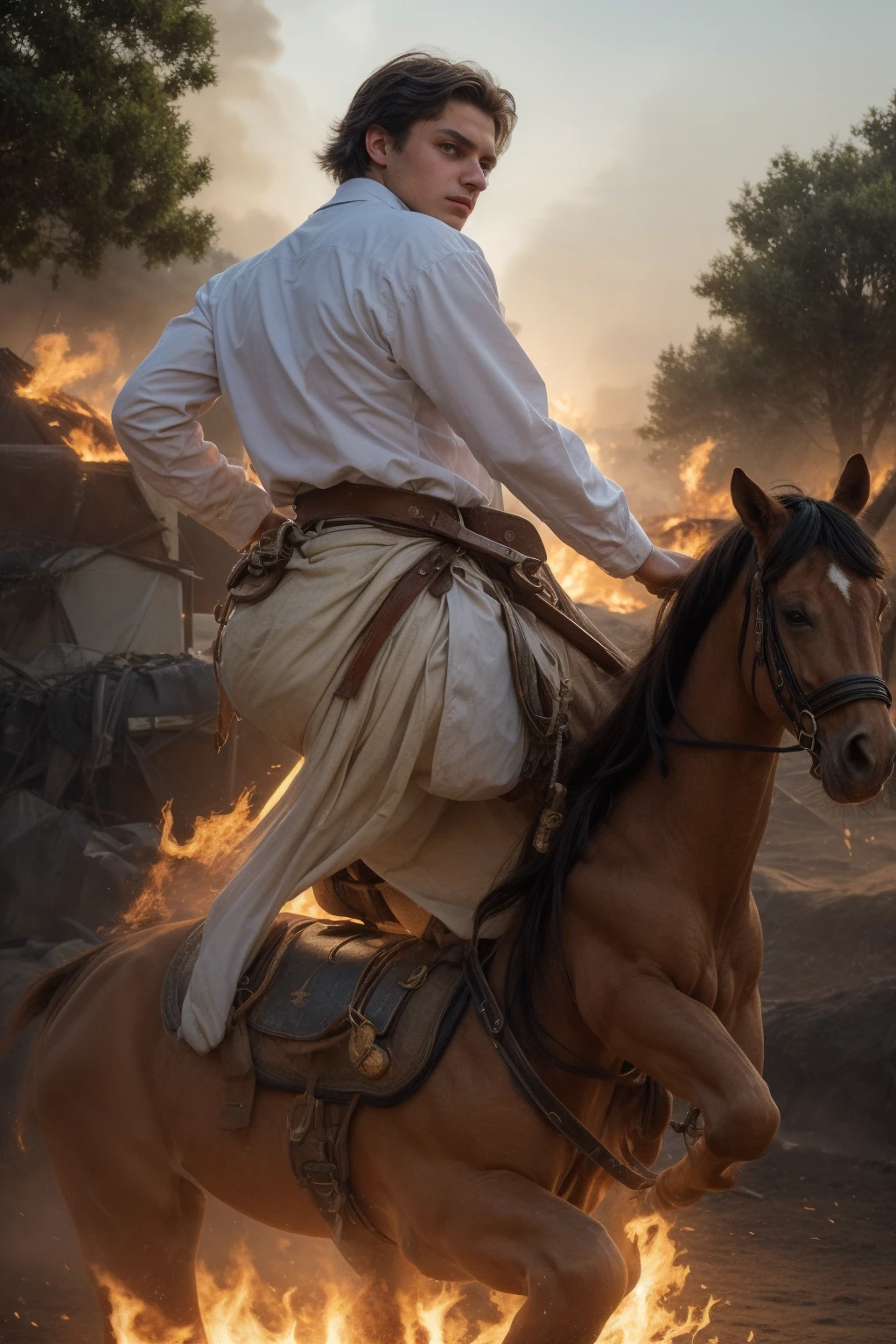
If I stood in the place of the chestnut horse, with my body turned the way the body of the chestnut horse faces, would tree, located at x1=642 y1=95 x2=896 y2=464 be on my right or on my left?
on my left

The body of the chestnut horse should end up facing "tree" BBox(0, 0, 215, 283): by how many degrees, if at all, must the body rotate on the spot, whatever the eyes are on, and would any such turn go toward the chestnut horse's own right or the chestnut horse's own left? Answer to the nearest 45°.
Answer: approximately 180°

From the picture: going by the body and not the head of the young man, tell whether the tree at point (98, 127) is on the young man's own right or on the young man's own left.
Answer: on the young man's own left

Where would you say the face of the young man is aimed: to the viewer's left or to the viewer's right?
to the viewer's right

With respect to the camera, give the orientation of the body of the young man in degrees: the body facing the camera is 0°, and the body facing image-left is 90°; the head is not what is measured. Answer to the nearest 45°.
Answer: approximately 225°

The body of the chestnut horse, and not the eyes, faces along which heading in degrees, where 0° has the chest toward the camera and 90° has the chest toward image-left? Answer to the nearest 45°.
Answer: approximately 315°
